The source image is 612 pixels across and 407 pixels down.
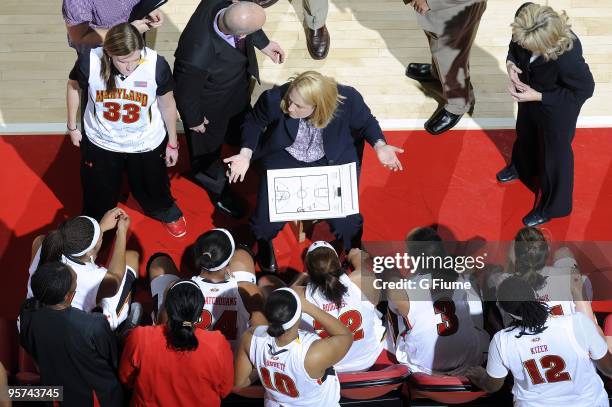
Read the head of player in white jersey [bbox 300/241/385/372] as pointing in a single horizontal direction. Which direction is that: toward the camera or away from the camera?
away from the camera

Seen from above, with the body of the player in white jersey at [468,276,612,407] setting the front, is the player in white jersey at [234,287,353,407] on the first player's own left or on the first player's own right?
on the first player's own left

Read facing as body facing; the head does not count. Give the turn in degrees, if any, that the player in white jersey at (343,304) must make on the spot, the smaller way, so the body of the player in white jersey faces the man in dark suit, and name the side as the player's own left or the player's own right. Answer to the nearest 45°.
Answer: approximately 45° to the player's own left

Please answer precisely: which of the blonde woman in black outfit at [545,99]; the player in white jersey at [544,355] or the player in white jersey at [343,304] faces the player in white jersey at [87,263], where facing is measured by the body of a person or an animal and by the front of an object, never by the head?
the blonde woman in black outfit

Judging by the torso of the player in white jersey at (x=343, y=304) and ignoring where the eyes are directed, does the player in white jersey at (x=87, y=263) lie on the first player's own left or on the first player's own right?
on the first player's own left

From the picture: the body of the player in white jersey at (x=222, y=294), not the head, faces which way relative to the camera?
away from the camera

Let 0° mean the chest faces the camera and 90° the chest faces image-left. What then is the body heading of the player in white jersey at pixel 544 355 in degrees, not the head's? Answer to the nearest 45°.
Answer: approximately 180°

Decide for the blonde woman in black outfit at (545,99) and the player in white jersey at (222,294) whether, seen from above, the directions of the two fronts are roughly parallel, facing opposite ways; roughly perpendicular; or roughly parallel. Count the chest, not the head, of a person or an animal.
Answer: roughly perpendicular

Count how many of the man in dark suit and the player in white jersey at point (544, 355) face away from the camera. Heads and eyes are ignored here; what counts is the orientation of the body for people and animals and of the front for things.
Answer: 1

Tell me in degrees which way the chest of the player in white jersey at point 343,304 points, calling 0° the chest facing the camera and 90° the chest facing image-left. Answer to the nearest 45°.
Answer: approximately 180°
